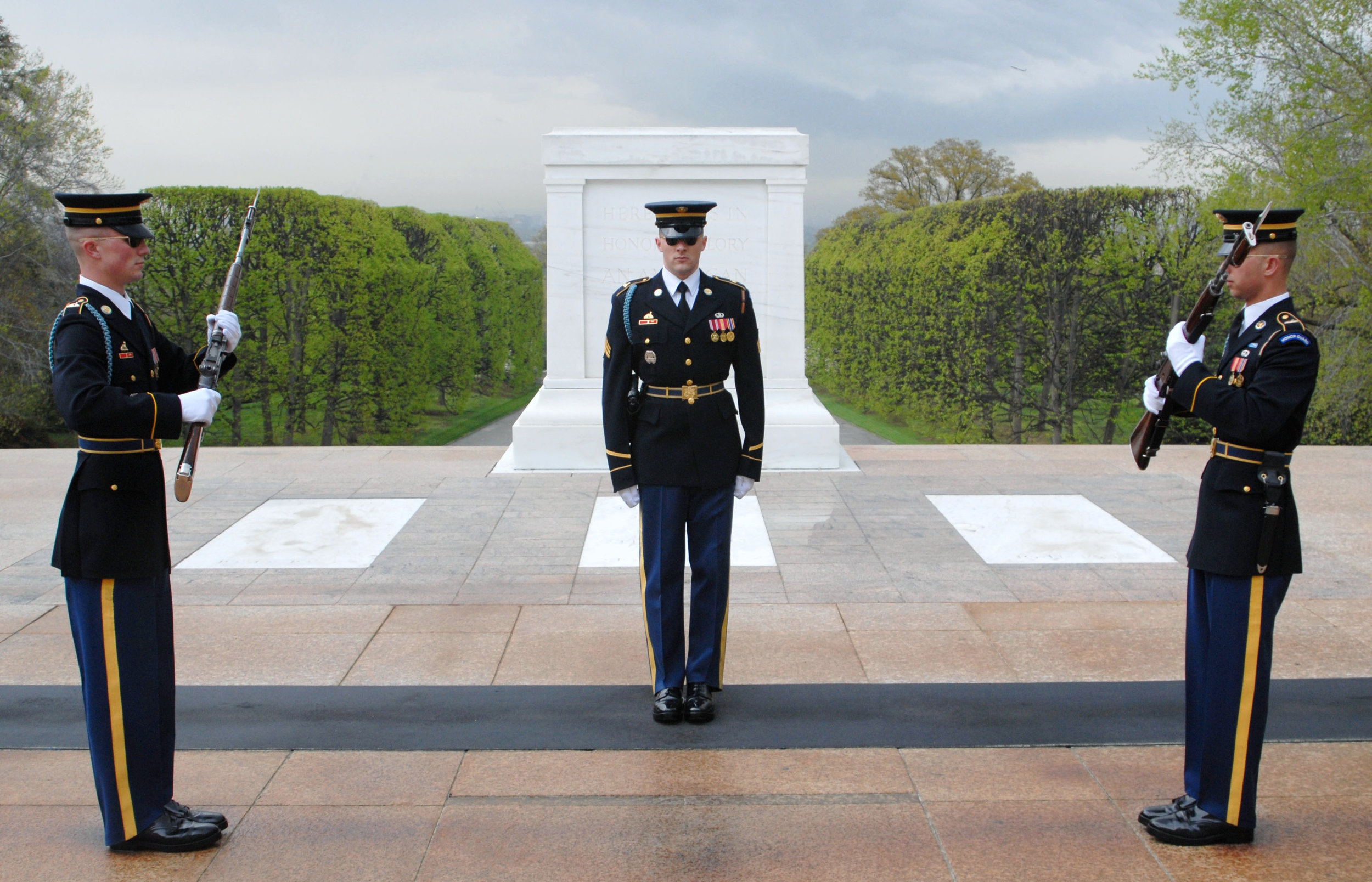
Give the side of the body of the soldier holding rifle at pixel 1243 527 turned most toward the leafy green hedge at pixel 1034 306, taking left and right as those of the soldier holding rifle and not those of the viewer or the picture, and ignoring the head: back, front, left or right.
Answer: right

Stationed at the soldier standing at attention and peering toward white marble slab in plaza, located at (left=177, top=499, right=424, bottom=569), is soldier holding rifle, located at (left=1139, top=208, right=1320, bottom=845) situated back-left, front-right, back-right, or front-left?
back-right

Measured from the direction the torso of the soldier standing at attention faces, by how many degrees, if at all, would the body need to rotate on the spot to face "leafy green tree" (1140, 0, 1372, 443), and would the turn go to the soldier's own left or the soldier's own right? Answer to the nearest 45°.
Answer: approximately 135° to the soldier's own left

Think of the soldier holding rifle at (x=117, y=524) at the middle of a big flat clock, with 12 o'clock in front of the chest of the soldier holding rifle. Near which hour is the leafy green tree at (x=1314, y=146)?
The leafy green tree is roughly at 11 o'clock from the soldier holding rifle.

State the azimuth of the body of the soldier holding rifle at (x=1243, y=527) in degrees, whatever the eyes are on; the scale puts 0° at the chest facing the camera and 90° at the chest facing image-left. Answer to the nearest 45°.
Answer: approximately 90°

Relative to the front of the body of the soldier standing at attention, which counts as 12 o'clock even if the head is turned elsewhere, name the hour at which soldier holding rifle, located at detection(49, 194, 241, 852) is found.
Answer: The soldier holding rifle is roughly at 2 o'clock from the soldier standing at attention.

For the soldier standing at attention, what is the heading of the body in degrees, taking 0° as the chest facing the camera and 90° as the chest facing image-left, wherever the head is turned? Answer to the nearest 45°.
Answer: approximately 0°

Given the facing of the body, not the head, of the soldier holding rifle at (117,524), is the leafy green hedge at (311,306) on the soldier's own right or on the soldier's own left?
on the soldier's own left

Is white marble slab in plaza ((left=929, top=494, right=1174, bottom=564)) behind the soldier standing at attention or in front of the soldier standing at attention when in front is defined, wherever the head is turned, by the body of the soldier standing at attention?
behind

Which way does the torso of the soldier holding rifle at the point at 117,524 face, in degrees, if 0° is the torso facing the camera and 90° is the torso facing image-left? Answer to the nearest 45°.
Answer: approximately 270°
